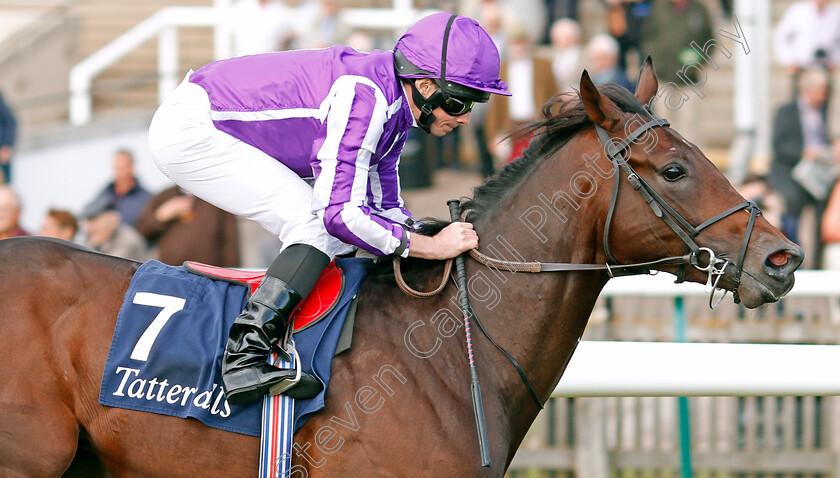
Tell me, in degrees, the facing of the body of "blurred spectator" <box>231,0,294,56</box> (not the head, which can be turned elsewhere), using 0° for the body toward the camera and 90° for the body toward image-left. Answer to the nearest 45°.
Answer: approximately 0°

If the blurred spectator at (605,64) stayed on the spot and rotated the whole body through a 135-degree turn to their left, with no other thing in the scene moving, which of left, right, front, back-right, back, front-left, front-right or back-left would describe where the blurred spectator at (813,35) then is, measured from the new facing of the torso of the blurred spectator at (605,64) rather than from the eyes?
front

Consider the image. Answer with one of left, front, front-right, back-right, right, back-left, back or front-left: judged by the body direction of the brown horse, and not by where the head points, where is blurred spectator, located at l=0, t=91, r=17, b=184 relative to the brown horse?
back-left

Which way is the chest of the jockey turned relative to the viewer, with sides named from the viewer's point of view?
facing to the right of the viewer

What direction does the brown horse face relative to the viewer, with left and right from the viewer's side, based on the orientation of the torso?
facing to the right of the viewer

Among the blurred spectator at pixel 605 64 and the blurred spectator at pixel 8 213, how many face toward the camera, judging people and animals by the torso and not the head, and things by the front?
2
